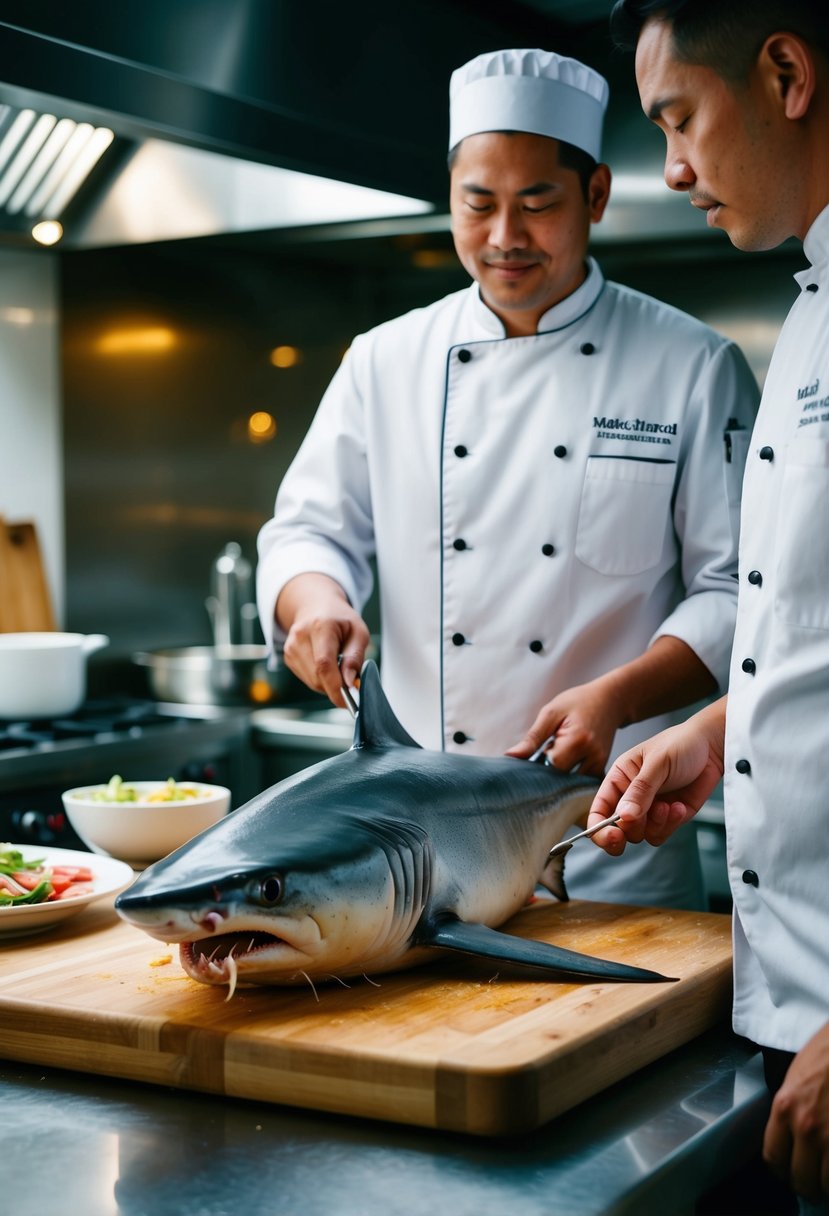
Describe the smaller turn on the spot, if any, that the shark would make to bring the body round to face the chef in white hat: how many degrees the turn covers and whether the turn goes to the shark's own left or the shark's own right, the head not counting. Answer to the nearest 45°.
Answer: approximately 135° to the shark's own right

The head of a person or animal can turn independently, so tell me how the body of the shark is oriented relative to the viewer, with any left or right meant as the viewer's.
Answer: facing the viewer and to the left of the viewer

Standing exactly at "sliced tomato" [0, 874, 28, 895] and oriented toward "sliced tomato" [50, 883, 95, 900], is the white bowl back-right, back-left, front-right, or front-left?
front-left

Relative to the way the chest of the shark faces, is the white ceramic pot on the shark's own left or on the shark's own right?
on the shark's own right

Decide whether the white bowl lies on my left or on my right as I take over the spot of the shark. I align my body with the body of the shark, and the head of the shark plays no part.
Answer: on my right

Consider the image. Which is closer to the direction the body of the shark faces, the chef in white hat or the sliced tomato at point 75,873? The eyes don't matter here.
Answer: the sliced tomato

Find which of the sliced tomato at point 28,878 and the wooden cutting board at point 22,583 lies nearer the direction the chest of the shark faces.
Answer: the sliced tomato

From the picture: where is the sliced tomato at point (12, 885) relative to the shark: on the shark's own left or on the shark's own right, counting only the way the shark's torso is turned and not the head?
on the shark's own right
